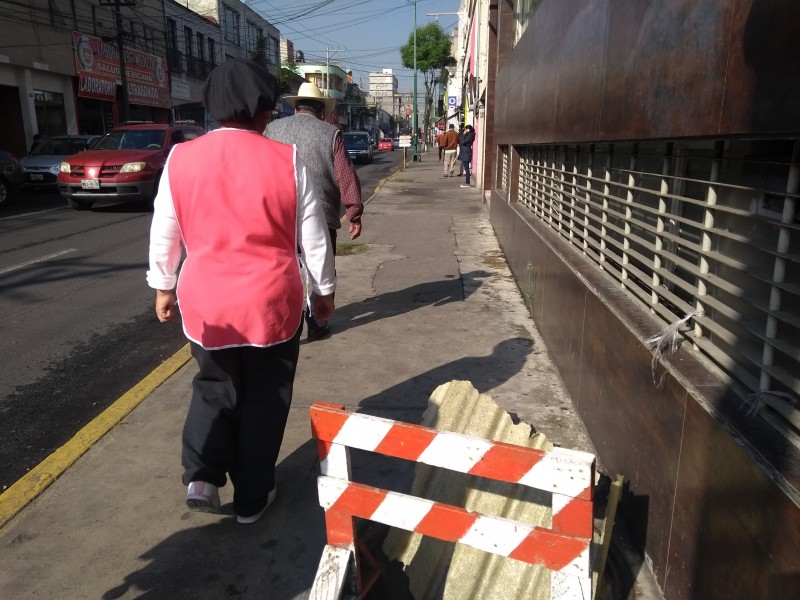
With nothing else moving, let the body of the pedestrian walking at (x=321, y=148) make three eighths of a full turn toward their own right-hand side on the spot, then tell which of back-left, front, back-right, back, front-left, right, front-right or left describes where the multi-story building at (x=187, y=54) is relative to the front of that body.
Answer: back-left

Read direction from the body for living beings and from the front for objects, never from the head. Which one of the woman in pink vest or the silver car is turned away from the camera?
the woman in pink vest

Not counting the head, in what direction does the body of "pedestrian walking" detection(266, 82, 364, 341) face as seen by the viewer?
away from the camera

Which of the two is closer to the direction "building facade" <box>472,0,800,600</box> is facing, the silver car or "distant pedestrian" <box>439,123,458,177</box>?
the silver car

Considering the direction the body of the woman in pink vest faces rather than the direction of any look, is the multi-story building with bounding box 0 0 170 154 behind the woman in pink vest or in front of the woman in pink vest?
in front

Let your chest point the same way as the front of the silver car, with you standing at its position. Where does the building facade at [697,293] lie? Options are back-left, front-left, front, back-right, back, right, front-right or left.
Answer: front-left

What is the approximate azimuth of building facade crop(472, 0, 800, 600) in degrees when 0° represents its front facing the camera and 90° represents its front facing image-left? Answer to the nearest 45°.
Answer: approximately 90°

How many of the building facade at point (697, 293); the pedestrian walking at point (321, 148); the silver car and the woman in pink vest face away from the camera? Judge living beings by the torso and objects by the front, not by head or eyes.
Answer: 2

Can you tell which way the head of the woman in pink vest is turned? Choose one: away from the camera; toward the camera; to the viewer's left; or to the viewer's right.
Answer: away from the camera

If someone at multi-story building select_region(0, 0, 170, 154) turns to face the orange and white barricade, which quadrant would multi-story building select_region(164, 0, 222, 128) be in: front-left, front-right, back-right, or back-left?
back-left

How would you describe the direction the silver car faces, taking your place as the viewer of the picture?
facing the viewer and to the left of the viewer

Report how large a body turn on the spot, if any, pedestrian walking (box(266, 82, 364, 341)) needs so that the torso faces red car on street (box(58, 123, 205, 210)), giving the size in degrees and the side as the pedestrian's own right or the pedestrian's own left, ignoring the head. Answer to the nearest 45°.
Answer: approximately 45° to the pedestrian's own left

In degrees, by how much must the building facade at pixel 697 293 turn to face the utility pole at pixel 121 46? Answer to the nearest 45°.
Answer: approximately 45° to its right

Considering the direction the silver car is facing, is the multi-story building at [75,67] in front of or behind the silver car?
behind

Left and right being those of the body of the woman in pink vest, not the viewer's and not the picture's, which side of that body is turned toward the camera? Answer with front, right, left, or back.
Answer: back

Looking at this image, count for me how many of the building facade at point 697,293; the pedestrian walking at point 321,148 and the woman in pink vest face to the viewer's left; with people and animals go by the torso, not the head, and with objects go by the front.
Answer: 1

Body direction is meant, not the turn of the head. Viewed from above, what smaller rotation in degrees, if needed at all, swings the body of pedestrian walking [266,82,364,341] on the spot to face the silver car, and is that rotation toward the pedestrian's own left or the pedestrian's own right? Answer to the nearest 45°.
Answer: approximately 45° to the pedestrian's own left
